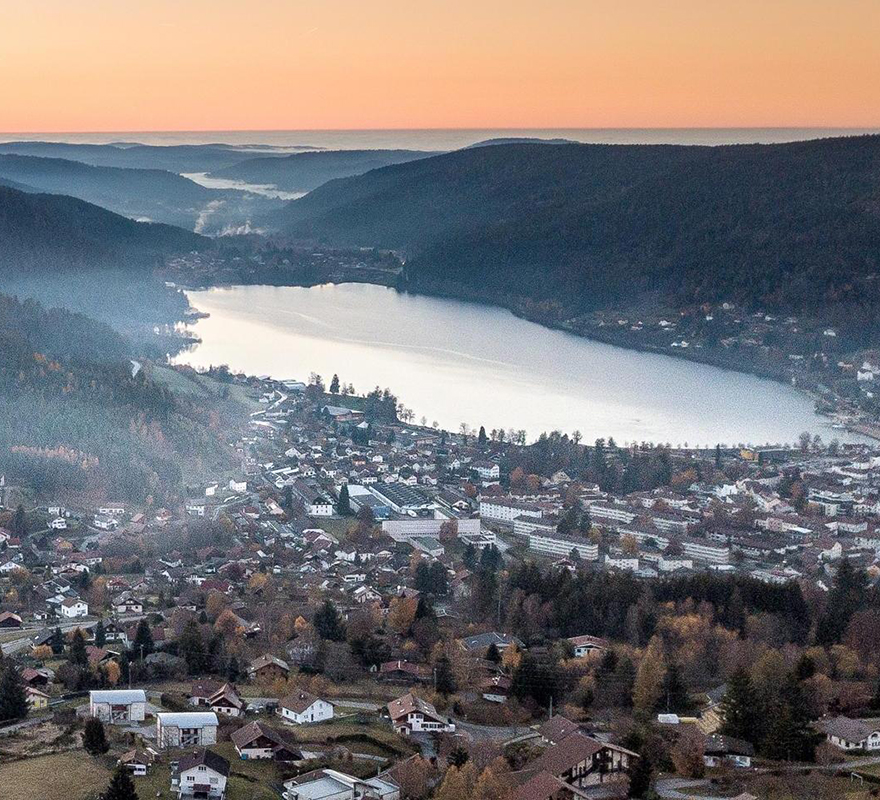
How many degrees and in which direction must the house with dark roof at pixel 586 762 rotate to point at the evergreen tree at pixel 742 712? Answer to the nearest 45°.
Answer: approximately 90° to its left

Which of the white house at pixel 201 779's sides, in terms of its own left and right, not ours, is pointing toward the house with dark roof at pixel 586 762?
left

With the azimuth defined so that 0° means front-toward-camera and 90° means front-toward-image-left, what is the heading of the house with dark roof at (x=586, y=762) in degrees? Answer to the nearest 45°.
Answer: approximately 315°

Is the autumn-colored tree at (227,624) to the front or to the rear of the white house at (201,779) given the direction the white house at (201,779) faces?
to the rear

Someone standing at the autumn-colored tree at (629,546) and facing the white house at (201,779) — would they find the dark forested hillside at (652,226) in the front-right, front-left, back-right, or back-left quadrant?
back-right

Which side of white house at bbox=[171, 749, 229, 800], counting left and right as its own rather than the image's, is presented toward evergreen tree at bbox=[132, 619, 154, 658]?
back

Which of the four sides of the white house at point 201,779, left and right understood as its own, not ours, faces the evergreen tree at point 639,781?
left

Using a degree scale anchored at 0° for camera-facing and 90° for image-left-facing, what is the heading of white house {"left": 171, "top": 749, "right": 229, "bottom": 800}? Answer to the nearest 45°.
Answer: approximately 0°

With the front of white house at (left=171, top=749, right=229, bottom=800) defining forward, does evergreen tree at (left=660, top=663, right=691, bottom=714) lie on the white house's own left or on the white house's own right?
on the white house's own left

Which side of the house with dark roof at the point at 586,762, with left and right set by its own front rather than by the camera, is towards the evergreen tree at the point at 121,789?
right

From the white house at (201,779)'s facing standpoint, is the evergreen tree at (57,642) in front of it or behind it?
behind
